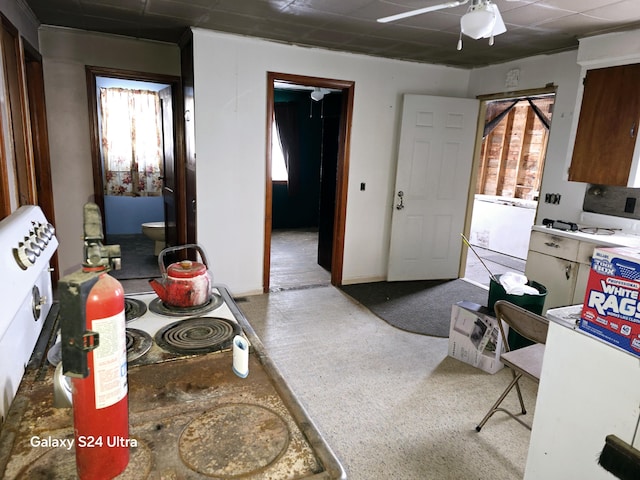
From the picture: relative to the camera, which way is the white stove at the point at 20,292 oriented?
to the viewer's right

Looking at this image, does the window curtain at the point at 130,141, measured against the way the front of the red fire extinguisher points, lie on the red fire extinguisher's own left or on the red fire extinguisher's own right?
on the red fire extinguisher's own left
